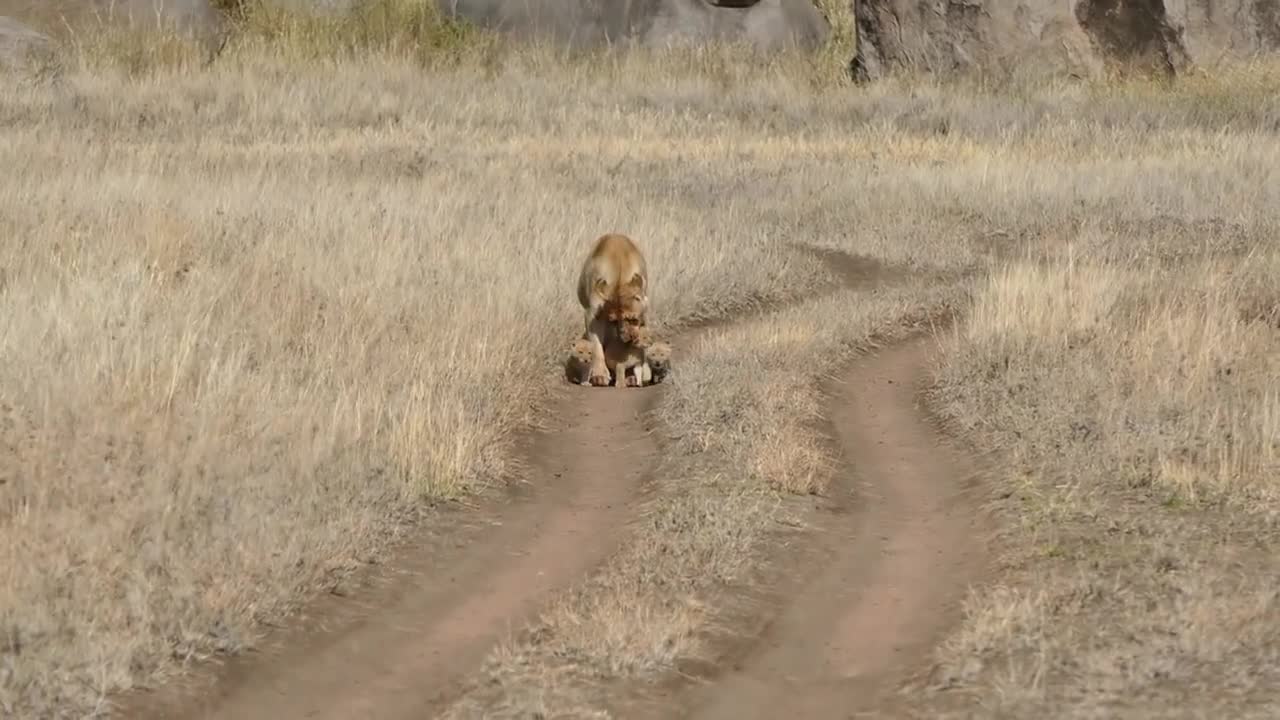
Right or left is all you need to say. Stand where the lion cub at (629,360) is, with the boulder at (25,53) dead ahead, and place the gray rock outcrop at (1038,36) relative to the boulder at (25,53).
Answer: right

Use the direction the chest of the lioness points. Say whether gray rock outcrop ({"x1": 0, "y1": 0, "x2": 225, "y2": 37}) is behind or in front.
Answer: behind

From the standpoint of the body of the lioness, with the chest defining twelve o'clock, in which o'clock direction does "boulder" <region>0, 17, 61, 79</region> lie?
The boulder is roughly at 5 o'clock from the lioness.

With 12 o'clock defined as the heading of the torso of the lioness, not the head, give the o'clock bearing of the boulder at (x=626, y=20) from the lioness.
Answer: The boulder is roughly at 6 o'clock from the lioness.

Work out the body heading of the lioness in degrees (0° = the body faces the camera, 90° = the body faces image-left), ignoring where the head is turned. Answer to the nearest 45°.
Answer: approximately 0°

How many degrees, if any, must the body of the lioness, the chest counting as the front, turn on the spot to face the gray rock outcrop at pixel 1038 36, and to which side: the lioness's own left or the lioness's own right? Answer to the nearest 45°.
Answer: approximately 180°

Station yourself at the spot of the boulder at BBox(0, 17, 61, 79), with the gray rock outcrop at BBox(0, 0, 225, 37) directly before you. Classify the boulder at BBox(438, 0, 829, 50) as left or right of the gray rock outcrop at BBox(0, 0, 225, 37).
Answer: right
